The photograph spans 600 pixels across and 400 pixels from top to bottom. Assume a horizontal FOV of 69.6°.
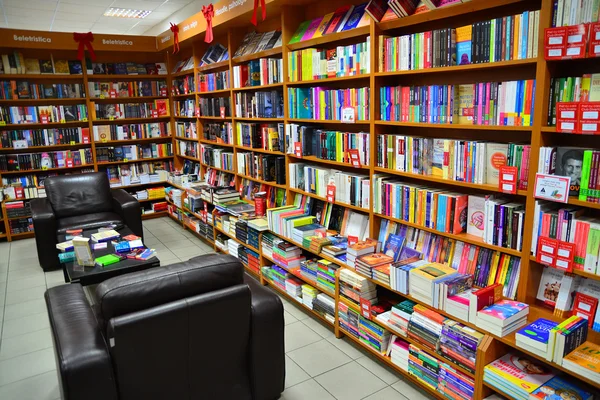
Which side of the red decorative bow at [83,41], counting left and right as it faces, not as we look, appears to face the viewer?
front

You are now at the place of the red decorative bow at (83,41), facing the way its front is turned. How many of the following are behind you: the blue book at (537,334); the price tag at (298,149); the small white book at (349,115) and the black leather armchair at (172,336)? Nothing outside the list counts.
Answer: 0

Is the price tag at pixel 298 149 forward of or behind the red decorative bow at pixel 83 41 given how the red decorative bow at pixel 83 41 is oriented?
forward

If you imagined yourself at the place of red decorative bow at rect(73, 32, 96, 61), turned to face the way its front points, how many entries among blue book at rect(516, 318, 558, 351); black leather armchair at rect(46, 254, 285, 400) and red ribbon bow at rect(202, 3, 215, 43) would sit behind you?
0

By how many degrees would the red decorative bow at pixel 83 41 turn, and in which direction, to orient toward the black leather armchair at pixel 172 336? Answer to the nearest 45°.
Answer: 0° — it already faces it

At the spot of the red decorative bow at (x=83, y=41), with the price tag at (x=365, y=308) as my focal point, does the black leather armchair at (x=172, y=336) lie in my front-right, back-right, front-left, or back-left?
front-right

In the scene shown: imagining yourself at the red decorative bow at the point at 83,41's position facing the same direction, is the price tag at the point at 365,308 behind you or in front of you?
in front

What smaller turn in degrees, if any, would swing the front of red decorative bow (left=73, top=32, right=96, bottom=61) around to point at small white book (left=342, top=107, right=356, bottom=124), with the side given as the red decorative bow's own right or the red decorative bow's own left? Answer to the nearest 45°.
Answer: approximately 45° to the red decorative bow's own left

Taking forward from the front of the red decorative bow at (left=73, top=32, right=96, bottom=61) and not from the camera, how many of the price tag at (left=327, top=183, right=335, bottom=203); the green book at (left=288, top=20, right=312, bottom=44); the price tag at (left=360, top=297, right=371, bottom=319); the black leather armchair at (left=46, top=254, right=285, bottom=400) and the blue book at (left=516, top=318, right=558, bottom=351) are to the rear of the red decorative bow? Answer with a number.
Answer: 0

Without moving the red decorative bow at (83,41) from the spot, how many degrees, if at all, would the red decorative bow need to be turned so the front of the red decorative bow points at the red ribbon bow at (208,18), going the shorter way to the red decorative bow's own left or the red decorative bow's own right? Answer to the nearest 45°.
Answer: approximately 45° to the red decorative bow's own left

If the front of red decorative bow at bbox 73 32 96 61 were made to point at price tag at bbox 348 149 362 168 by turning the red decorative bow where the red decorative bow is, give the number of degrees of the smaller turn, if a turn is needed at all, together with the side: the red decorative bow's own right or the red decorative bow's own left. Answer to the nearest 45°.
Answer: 0° — it already faces it

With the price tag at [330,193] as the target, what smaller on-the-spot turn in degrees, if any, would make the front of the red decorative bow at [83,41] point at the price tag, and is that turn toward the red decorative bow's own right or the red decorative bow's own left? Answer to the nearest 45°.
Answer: approximately 45° to the red decorative bow's own left

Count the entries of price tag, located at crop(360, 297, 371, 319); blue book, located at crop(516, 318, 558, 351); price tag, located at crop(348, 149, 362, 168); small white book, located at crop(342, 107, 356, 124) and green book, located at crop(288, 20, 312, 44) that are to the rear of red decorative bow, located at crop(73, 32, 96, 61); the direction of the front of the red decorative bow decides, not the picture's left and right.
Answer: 0
